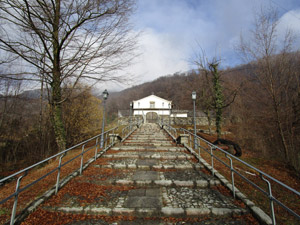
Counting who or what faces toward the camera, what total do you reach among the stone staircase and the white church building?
2

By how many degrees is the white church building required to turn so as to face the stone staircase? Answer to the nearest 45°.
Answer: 0° — it already faces it

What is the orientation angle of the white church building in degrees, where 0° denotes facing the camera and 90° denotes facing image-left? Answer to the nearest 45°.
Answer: approximately 0°

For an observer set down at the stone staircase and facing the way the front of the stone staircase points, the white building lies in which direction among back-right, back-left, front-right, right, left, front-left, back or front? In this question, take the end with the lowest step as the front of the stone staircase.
back
